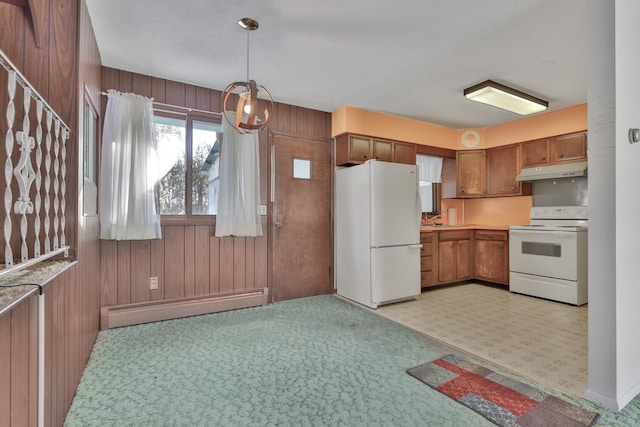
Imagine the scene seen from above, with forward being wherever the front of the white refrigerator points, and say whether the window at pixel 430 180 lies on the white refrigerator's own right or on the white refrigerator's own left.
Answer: on the white refrigerator's own left

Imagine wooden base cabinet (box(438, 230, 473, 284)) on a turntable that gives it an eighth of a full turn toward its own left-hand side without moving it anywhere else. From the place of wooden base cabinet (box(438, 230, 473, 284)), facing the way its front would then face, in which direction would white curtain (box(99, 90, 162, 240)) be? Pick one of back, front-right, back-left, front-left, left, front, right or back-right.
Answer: back-right

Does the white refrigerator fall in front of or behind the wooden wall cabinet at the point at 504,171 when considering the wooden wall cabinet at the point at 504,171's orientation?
in front

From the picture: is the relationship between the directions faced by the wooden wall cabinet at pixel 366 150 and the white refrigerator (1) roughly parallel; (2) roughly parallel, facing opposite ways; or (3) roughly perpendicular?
roughly parallel

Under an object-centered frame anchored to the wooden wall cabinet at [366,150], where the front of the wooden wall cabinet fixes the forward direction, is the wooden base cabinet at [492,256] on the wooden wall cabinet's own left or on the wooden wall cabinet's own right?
on the wooden wall cabinet's own left

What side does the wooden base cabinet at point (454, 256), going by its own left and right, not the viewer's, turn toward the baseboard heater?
right

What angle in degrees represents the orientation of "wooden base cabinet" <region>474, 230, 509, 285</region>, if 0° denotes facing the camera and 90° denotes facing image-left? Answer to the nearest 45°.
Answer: approximately 45°

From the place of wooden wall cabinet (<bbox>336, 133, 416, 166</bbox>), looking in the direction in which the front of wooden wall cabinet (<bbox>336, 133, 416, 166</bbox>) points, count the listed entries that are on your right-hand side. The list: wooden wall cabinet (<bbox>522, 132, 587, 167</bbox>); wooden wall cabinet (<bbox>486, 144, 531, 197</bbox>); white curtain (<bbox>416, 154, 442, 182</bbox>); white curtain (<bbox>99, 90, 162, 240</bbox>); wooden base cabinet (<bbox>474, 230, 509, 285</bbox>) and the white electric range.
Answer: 1

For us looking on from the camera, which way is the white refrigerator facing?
facing the viewer and to the right of the viewer

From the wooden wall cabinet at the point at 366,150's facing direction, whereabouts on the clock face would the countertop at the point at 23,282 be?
The countertop is roughly at 2 o'clock from the wooden wall cabinet.

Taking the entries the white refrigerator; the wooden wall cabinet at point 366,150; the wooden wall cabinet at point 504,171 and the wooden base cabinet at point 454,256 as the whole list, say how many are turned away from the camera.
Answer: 0

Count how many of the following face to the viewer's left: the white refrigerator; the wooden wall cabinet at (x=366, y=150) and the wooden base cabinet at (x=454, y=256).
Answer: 0

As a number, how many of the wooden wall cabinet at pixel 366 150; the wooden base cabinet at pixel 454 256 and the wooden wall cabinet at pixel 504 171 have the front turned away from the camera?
0

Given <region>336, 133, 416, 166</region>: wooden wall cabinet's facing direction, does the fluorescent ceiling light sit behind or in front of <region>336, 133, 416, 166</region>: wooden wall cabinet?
in front
